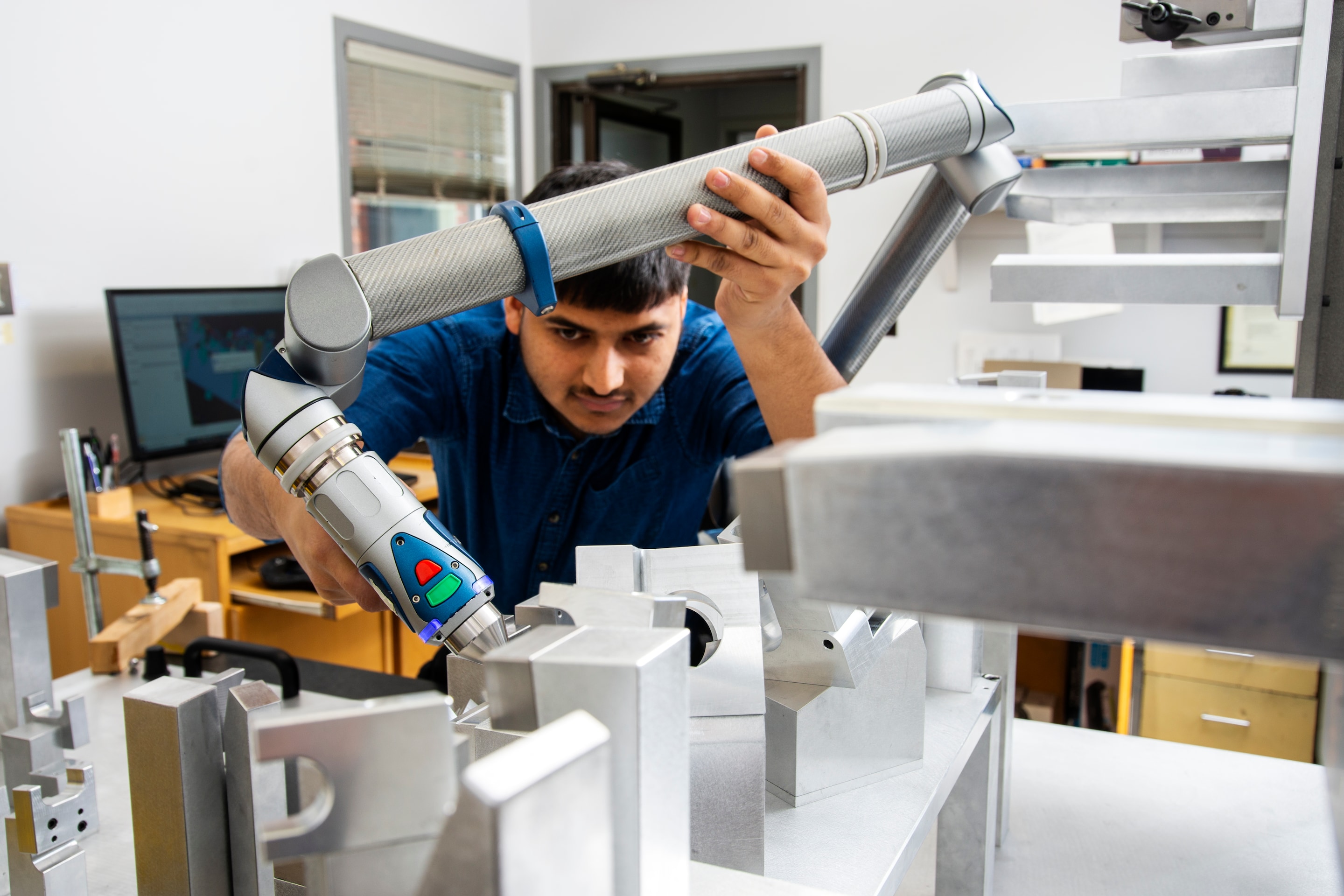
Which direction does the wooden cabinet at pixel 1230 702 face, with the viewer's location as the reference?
facing the viewer

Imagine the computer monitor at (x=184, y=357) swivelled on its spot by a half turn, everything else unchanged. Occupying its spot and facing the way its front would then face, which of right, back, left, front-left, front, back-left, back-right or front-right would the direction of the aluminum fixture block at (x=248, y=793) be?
back-left

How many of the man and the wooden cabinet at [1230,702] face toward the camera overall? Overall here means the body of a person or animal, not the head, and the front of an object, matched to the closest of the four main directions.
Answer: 2

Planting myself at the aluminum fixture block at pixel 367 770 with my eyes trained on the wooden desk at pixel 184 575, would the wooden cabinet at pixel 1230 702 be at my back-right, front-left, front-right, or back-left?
front-right

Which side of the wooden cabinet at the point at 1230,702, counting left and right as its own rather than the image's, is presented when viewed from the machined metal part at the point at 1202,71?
front

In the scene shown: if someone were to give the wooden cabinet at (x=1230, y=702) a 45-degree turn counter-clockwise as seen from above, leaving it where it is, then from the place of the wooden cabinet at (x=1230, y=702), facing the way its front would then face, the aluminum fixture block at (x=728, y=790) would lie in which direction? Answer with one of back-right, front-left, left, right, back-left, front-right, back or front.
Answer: front-right

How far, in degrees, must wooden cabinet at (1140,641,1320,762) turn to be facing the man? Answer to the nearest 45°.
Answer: approximately 45° to its right

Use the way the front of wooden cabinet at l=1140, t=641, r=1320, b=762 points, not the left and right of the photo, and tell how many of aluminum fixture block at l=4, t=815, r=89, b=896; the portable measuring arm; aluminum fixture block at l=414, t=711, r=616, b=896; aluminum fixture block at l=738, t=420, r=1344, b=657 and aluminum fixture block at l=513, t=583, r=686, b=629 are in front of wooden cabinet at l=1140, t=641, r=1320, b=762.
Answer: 5

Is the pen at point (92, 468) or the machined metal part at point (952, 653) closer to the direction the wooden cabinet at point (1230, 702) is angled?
the machined metal part

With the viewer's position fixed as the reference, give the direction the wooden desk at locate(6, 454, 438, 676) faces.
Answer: facing the viewer and to the right of the viewer

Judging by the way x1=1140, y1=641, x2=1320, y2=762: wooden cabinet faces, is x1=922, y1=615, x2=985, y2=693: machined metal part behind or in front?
in front

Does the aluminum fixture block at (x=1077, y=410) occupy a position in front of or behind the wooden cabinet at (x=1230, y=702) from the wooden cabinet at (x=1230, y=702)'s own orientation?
in front

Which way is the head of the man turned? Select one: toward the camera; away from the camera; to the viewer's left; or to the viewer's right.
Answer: toward the camera
